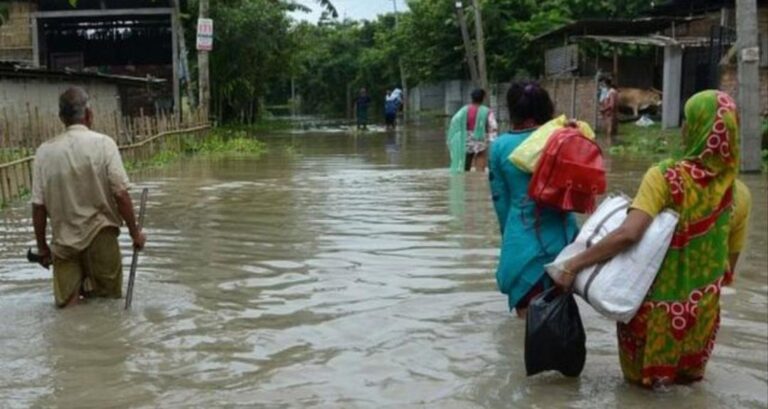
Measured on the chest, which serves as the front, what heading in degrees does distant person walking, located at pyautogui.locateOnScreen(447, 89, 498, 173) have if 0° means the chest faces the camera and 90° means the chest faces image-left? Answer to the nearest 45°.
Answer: approximately 180°

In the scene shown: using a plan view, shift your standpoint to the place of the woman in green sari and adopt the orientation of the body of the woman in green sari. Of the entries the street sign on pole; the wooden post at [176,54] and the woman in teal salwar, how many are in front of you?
3

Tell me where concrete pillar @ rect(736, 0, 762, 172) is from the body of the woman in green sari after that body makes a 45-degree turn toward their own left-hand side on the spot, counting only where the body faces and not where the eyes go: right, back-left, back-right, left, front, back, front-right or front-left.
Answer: right

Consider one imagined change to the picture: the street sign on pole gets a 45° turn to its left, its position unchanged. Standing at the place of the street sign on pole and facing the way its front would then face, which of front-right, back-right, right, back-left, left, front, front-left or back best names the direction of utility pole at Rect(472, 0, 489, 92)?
left

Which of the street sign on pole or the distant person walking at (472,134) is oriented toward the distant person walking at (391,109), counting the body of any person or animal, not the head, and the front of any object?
the distant person walking at (472,134)

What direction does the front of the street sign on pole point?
toward the camera

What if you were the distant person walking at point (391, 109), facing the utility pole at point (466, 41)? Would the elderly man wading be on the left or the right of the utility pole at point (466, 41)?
right

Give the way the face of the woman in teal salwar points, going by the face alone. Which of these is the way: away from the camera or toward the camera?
away from the camera

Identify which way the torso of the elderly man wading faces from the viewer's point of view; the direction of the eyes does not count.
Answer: away from the camera

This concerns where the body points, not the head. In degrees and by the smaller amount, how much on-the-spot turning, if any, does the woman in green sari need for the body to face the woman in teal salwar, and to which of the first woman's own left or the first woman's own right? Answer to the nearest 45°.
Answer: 0° — they already face them
